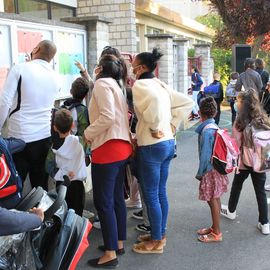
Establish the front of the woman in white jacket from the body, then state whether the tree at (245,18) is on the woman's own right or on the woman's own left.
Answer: on the woman's own right

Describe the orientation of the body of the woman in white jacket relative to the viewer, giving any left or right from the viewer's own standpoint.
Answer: facing away from the viewer and to the left of the viewer

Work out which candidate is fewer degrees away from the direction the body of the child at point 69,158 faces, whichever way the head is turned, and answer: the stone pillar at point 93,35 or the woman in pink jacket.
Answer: the stone pillar

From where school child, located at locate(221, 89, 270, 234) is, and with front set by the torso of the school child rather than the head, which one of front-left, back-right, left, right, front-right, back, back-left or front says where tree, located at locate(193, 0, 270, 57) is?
front-right

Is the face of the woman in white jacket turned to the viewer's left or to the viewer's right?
to the viewer's left

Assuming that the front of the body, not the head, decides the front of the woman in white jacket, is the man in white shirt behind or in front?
in front

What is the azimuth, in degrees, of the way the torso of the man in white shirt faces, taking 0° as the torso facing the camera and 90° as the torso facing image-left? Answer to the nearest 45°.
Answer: approximately 135°

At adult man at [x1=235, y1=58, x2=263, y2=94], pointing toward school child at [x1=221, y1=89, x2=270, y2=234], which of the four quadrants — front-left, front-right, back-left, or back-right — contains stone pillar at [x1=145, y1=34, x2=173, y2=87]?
back-right
